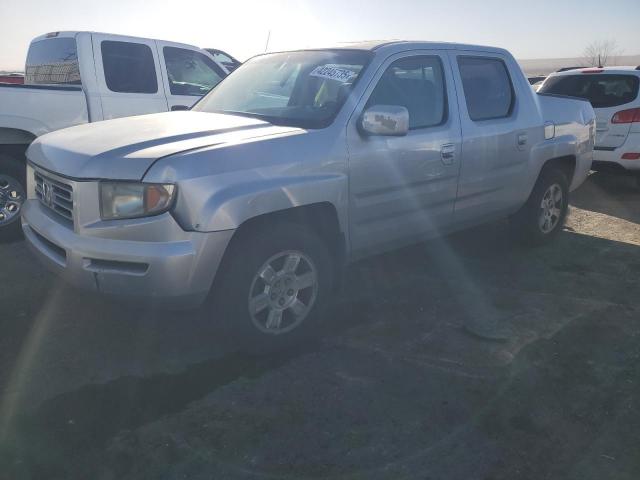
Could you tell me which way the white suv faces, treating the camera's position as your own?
facing away from the viewer and to the right of the viewer

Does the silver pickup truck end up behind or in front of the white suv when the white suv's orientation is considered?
behind

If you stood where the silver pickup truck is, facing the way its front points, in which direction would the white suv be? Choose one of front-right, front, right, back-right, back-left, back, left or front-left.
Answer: back

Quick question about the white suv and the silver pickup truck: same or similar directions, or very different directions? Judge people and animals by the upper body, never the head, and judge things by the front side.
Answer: very different directions

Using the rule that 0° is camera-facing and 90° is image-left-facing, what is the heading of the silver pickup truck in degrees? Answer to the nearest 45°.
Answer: approximately 45°
